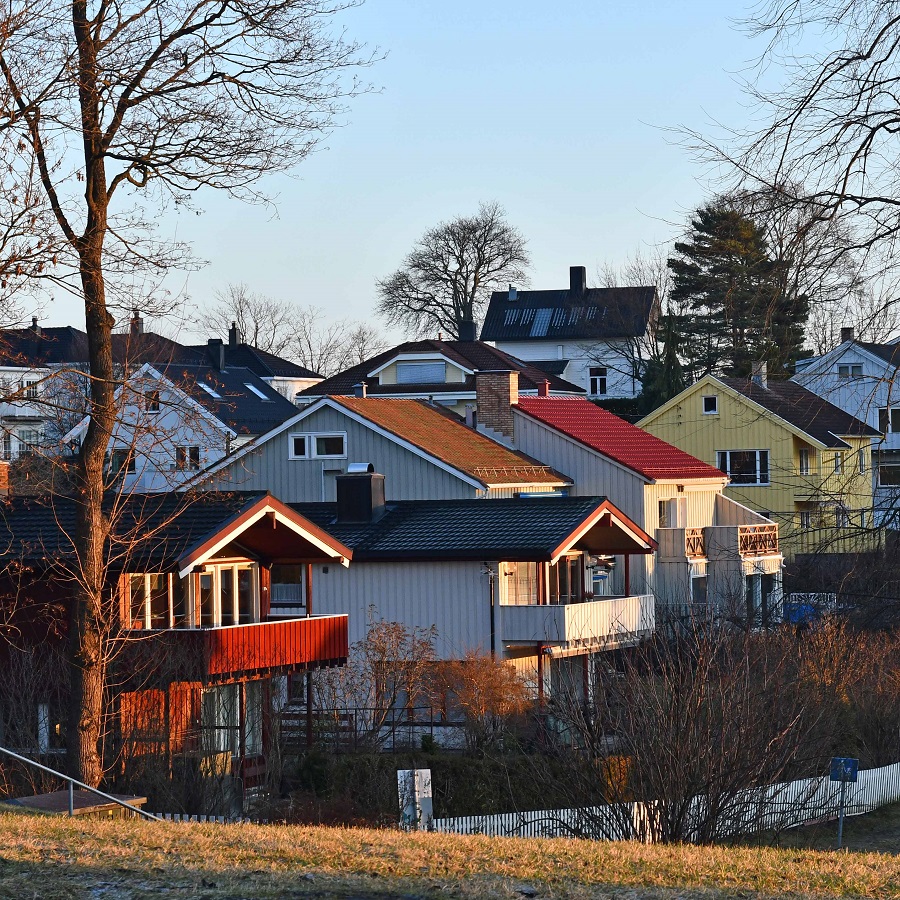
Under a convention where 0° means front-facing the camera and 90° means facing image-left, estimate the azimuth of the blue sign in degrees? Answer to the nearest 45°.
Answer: approximately 0°
